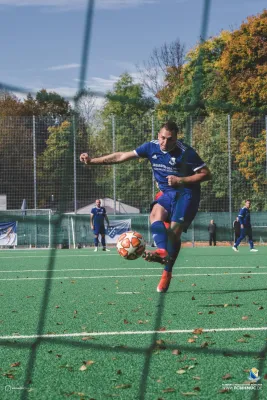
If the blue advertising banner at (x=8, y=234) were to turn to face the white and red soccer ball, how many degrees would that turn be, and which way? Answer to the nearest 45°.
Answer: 0° — it already faces it

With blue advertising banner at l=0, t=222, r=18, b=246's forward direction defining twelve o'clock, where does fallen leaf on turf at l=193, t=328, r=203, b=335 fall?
The fallen leaf on turf is roughly at 12 o'clock from the blue advertising banner.

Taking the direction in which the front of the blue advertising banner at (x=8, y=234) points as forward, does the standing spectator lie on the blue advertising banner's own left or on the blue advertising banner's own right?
on the blue advertising banner's own left

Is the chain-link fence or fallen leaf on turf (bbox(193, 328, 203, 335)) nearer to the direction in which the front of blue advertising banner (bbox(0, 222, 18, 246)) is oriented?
the fallen leaf on turf

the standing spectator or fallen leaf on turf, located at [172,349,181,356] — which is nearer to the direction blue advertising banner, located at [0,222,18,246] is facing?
the fallen leaf on turf

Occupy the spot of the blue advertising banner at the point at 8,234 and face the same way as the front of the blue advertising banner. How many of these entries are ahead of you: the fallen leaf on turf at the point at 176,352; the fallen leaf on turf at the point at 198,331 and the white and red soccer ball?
3

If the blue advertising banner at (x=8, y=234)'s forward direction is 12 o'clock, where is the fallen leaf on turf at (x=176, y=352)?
The fallen leaf on turf is roughly at 12 o'clock from the blue advertising banner.

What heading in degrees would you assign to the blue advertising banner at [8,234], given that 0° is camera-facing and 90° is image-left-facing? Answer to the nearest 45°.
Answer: approximately 0°
